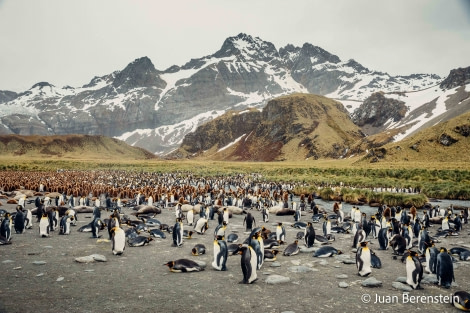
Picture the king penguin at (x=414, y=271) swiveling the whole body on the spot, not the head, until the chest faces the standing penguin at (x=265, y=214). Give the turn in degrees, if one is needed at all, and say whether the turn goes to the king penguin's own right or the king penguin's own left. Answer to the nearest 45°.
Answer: approximately 90° to the king penguin's own right

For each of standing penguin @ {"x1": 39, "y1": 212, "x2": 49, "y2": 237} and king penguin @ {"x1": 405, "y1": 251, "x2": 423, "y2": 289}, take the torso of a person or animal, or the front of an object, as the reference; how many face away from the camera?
0

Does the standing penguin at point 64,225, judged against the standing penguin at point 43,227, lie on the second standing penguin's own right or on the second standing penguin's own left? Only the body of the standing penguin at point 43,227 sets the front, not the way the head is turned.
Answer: on the second standing penguin's own left

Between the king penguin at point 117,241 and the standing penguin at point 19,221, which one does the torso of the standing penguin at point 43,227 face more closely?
the king penguin

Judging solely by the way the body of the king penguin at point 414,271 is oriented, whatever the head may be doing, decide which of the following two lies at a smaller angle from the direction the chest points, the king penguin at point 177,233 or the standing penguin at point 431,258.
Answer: the king penguin

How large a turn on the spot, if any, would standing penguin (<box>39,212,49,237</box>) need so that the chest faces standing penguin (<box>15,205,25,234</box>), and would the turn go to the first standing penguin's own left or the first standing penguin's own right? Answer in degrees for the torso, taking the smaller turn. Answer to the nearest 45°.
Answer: approximately 135° to the first standing penguin's own right

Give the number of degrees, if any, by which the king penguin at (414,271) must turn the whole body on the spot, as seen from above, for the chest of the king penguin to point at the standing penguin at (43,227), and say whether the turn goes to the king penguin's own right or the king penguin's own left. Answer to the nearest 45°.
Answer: approximately 45° to the king penguin's own right

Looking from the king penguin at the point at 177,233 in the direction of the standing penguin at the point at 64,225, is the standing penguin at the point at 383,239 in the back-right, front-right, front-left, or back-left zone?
back-right

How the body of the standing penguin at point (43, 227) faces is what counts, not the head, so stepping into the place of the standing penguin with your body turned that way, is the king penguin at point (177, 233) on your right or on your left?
on your left
